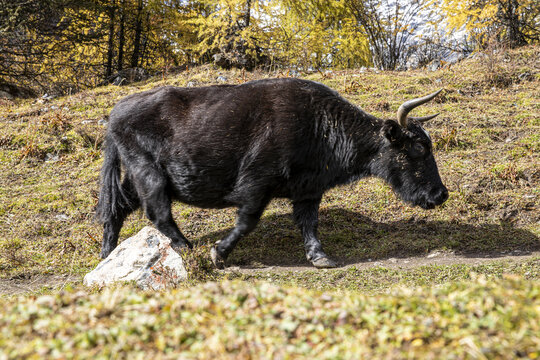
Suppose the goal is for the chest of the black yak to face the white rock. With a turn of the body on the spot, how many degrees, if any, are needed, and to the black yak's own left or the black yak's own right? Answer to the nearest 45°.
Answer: approximately 135° to the black yak's own right

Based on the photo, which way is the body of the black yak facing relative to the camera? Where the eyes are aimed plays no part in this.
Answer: to the viewer's right

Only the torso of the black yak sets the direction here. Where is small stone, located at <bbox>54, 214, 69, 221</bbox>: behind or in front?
behind

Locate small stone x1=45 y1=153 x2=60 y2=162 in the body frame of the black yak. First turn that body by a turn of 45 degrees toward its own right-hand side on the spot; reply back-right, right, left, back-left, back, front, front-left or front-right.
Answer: back
